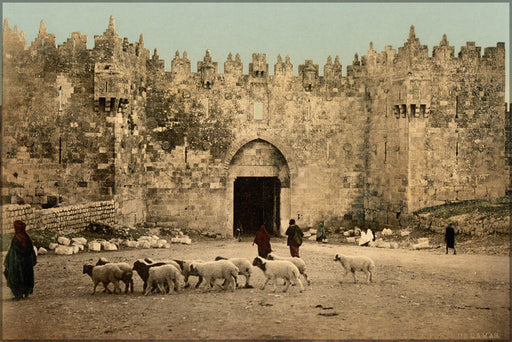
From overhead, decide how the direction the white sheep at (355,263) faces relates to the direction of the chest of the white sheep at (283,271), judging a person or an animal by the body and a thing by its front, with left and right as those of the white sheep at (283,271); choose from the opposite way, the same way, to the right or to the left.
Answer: the same way

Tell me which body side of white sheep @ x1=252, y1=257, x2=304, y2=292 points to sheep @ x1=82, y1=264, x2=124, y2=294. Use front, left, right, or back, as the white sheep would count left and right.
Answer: front

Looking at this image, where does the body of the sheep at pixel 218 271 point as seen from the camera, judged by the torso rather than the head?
to the viewer's left

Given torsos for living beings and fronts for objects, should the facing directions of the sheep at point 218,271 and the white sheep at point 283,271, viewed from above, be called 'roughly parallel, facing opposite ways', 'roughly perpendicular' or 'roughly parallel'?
roughly parallel

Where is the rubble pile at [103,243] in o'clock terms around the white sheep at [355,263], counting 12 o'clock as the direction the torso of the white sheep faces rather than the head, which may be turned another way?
The rubble pile is roughly at 1 o'clock from the white sheep.

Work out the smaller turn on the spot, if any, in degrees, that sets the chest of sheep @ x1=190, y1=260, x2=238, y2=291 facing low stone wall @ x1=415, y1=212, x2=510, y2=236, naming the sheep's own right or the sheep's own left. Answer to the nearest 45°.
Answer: approximately 135° to the sheep's own right

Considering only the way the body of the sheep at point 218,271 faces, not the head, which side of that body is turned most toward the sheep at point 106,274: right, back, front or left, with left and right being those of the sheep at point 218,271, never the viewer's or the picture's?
front

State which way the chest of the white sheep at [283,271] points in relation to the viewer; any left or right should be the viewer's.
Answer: facing to the left of the viewer

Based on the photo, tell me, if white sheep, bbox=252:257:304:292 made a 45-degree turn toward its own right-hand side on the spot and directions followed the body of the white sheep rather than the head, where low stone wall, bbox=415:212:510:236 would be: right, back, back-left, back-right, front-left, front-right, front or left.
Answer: right

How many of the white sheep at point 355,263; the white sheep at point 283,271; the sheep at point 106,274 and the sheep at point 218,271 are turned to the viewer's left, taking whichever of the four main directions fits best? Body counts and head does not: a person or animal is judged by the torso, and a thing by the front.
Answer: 4

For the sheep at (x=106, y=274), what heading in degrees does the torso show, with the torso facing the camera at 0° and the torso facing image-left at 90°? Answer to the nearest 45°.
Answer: approximately 90°

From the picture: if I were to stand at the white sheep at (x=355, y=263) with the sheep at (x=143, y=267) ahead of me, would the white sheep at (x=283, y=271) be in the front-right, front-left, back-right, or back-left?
front-left

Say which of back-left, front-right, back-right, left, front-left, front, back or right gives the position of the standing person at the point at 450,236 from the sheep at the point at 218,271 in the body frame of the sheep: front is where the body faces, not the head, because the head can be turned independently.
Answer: back-right

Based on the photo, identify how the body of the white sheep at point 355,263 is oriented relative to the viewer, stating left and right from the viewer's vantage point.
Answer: facing to the left of the viewer

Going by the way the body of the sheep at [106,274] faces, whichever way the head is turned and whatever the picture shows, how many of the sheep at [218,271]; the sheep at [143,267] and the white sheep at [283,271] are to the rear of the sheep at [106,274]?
3

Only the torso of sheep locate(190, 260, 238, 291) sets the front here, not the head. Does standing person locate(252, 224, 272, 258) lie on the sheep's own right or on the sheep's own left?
on the sheep's own right

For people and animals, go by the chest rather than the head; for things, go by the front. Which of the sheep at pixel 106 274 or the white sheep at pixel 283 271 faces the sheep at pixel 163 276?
the white sheep

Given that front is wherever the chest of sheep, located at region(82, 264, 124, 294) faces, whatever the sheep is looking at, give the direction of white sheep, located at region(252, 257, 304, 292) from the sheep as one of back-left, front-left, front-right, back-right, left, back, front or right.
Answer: back
